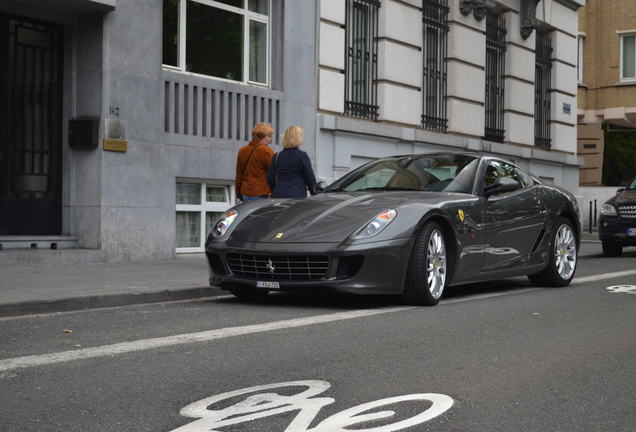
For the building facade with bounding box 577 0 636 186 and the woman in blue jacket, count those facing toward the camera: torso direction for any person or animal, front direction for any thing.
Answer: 1

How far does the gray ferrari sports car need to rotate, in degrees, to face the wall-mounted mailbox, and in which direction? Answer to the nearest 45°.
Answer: approximately 90° to its right

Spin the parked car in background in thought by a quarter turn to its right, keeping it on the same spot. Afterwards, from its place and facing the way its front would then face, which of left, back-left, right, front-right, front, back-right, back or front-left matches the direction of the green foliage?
front-right

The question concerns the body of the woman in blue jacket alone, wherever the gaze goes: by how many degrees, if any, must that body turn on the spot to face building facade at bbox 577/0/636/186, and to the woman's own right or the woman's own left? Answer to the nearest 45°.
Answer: approximately 45° to the woman's own right

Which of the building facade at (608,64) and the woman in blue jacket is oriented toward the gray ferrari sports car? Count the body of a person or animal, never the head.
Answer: the building facade

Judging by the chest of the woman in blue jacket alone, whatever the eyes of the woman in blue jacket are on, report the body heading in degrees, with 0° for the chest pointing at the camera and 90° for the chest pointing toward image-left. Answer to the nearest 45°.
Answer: approximately 180°

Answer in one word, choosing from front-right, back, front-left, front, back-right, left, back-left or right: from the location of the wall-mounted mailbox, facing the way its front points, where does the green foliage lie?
back

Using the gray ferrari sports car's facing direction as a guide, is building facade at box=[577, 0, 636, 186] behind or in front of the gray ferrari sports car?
behind

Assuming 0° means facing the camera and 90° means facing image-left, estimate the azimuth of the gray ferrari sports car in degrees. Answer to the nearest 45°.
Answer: approximately 45°

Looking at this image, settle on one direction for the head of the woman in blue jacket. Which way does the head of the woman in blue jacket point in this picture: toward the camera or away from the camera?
away from the camera

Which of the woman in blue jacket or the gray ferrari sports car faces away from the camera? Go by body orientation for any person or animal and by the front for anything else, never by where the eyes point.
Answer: the woman in blue jacket
